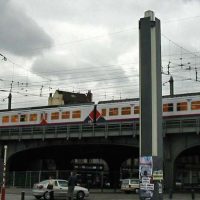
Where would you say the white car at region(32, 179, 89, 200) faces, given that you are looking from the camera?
facing away from the viewer and to the right of the viewer
